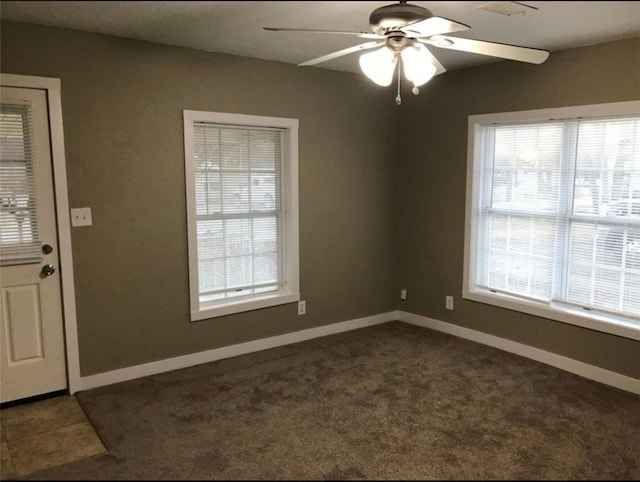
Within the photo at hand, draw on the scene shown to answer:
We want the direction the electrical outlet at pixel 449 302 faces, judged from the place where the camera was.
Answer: facing the viewer and to the left of the viewer

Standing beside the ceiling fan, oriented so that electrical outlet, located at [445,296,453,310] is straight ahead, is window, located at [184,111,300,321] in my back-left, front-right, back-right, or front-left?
front-left

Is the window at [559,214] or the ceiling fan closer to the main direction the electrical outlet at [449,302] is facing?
the ceiling fan

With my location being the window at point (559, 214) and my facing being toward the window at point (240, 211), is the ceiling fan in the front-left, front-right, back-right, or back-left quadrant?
front-left

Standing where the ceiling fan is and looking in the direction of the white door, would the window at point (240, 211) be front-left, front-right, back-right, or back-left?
front-right

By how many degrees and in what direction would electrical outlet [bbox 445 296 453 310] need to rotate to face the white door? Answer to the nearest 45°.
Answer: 0° — it already faces it

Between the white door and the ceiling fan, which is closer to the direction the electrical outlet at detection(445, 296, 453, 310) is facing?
the white door

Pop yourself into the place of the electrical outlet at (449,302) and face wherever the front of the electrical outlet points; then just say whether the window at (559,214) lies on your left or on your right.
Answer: on your left

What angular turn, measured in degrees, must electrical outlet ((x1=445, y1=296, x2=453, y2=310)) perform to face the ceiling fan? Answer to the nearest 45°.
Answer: approximately 45° to its left

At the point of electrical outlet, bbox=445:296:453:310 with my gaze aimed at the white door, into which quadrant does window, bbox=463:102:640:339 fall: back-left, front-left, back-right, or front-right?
back-left

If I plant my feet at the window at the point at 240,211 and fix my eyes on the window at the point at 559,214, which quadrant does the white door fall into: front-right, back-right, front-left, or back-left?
back-right

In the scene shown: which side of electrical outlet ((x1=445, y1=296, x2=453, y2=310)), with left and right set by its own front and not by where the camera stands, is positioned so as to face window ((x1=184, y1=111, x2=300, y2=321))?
front
